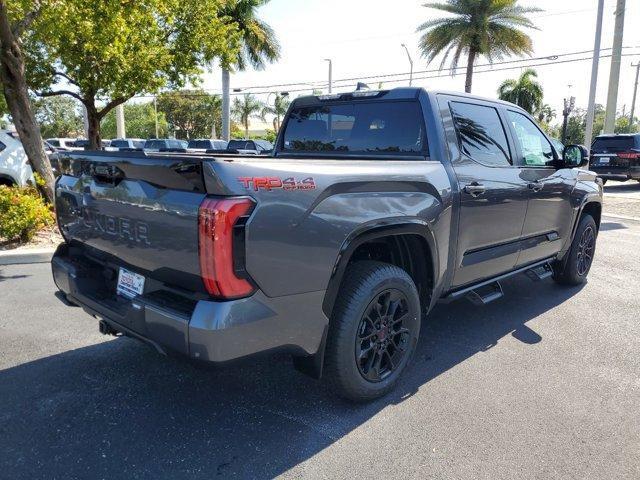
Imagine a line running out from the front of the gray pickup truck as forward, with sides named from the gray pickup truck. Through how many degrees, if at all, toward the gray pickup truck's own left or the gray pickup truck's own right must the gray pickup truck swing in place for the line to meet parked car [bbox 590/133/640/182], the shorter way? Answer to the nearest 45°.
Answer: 0° — it already faces it

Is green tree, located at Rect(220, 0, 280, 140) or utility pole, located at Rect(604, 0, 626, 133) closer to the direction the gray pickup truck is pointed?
the utility pole

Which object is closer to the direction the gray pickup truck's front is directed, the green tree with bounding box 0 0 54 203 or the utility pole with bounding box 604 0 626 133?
the utility pole

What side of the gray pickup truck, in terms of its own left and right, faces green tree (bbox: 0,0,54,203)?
left

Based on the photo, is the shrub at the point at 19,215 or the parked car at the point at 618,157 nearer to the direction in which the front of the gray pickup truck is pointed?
the parked car

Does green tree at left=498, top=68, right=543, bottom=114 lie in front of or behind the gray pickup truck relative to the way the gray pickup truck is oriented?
in front

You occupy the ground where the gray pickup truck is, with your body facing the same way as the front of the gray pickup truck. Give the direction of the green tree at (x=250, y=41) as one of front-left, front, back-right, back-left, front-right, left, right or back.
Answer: front-left

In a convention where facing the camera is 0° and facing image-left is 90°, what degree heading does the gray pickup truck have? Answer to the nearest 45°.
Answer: approximately 225°

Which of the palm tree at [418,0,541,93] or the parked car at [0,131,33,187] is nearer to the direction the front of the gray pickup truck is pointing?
the palm tree

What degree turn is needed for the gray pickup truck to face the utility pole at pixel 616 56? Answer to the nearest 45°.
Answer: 0° — it already faces it

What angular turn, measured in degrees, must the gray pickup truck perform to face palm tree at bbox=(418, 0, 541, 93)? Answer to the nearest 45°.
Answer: approximately 45° to its left
